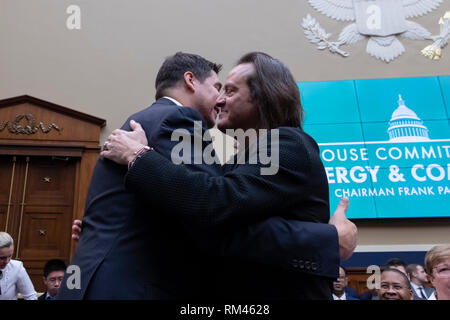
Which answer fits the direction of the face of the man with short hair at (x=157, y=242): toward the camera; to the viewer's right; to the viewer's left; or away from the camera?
to the viewer's right

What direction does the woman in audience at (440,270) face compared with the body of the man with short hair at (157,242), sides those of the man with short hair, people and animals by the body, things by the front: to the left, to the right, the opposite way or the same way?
to the right

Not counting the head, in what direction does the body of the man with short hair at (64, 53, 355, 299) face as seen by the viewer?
to the viewer's right

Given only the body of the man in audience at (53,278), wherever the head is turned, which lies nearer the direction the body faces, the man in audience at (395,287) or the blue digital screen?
the man in audience

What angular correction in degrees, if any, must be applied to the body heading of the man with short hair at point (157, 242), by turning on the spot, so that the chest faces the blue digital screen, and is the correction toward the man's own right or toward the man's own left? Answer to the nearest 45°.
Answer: approximately 45° to the man's own left

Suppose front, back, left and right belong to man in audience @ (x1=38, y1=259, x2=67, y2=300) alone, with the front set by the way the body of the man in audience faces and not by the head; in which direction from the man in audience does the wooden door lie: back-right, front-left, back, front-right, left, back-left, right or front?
back-left

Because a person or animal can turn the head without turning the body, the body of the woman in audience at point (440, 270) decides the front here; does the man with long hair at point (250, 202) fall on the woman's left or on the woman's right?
on the woman's right

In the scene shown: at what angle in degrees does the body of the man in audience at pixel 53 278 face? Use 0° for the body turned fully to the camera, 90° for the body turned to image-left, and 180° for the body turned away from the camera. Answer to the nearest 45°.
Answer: approximately 315°
